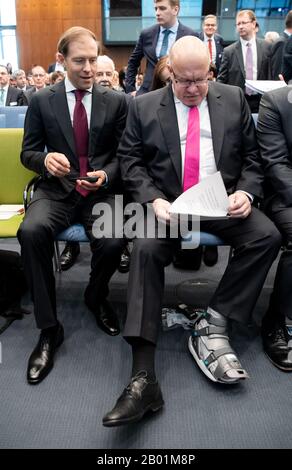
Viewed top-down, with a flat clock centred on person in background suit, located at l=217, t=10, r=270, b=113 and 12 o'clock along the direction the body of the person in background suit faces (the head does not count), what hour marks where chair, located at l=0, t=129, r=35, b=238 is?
The chair is roughly at 1 o'clock from the person in background suit.

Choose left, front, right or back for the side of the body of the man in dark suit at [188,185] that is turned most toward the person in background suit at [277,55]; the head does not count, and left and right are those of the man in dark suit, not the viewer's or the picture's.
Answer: back

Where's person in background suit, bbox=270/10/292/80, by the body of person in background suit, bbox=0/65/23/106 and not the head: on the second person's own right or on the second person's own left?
on the second person's own left

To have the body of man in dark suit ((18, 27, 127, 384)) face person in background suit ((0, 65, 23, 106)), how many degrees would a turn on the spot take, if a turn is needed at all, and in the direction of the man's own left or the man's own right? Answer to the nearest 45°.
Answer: approximately 180°
